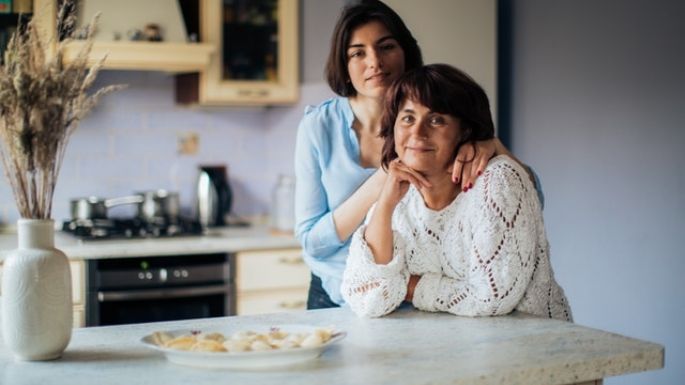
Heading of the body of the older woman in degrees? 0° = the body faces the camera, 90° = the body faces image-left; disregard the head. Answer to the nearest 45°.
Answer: approximately 45°

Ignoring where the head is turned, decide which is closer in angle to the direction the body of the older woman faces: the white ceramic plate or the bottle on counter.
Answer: the white ceramic plate

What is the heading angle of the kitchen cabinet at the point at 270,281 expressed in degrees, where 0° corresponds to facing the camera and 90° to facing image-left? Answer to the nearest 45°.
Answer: approximately 0°

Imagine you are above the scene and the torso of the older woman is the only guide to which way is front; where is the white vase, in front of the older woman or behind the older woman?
in front

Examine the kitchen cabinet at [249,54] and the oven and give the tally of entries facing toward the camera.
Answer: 2
